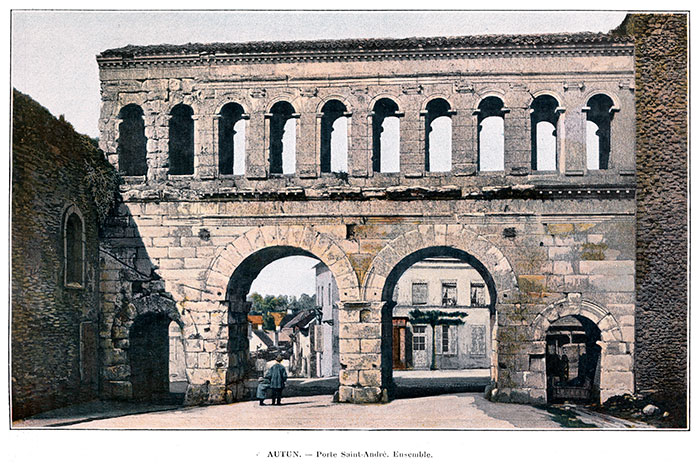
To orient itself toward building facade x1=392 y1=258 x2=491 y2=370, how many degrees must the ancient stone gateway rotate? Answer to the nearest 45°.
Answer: approximately 180°

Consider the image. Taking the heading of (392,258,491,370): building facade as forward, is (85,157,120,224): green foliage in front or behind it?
in front

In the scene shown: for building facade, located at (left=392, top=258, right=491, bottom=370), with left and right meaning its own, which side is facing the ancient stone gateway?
front

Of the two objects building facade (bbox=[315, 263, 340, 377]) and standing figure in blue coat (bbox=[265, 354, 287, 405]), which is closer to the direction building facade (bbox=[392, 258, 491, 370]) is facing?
the standing figure in blue coat

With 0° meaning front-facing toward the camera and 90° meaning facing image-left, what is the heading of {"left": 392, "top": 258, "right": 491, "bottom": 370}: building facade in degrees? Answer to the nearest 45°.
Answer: approximately 0°

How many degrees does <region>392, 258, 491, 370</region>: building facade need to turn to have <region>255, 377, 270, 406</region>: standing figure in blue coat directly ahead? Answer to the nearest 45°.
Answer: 0° — it already faces them

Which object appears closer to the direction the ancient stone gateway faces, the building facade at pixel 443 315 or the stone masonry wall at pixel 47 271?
the stone masonry wall

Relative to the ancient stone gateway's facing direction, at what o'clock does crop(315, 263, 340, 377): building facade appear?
The building facade is roughly at 6 o'clock from the ancient stone gateway.

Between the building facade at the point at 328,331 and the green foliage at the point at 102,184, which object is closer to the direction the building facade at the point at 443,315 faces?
the green foliage

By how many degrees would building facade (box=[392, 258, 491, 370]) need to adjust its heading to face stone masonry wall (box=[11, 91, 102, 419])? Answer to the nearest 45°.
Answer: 0° — it already faces it

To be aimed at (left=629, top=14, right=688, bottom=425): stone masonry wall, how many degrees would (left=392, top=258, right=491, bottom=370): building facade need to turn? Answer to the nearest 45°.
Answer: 0° — it already faces it

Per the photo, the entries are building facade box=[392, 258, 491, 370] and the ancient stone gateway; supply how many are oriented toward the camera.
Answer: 2
